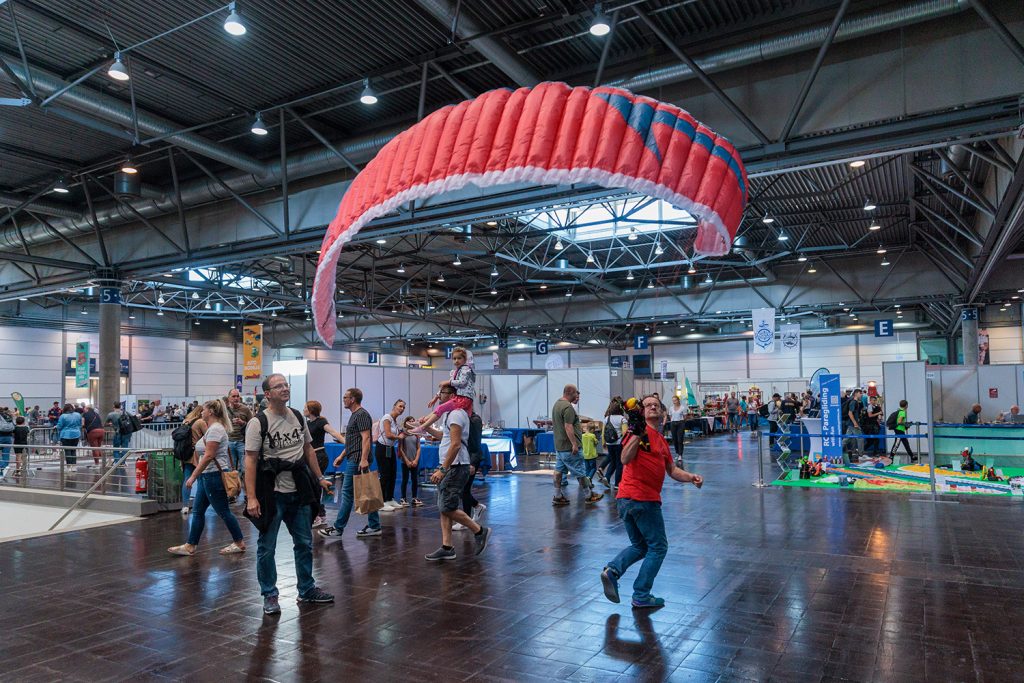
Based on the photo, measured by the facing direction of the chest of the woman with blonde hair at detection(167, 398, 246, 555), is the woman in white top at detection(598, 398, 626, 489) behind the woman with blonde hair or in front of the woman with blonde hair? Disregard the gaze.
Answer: behind

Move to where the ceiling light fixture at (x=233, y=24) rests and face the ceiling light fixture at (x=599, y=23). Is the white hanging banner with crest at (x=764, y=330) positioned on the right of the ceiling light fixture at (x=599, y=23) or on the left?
left

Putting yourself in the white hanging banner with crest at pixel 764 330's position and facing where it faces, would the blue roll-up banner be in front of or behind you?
in front

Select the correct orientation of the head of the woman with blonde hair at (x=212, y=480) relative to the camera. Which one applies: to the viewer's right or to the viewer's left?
to the viewer's left

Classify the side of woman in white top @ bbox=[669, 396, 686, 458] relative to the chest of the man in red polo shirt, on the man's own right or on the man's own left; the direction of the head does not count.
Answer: on the man's own left

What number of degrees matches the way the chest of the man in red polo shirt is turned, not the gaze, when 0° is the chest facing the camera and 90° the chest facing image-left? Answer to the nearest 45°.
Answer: approximately 315°

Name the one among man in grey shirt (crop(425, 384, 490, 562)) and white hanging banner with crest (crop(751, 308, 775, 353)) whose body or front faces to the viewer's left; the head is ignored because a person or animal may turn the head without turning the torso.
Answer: the man in grey shirt

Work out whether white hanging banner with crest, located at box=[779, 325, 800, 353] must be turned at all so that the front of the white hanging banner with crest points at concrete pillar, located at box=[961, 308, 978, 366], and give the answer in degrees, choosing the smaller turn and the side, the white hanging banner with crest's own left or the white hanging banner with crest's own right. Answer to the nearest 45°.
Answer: approximately 90° to the white hanging banner with crest's own left

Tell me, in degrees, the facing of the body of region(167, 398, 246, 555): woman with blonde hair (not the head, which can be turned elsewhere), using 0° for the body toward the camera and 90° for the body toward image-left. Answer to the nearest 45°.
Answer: approximately 90°

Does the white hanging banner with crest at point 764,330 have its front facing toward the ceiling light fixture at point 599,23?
yes
